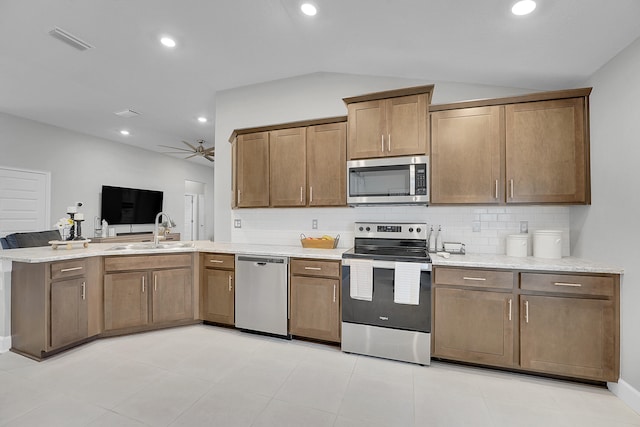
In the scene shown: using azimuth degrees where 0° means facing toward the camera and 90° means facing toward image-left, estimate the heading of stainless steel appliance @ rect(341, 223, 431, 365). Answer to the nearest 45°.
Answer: approximately 0°

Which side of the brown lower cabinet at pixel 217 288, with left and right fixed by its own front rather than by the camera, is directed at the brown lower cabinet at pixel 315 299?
left

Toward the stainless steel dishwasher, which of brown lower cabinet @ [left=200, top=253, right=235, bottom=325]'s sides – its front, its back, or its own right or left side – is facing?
left

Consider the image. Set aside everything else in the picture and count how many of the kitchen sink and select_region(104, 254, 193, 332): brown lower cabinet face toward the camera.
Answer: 2

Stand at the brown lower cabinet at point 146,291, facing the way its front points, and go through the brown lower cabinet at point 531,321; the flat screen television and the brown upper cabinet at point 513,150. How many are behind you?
1

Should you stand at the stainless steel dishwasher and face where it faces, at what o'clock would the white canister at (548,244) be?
The white canister is roughly at 8 o'clock from the stainless steel dishwasher.

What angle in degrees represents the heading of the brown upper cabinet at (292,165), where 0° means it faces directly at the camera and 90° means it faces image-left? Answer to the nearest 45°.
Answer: approximately 45°

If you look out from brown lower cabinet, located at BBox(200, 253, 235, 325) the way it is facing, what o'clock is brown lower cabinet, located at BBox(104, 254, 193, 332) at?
brown lower cabinet, located at BBox(104, 254, 193, 332) is roughly at 2 o'clock from brown lower cabinet, located at BBox(200, 253, 235, 325).

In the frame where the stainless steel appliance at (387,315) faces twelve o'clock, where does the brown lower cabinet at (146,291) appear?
The brown lower cabinet is roughly at 3 o'clock from the stainless steel appliance.

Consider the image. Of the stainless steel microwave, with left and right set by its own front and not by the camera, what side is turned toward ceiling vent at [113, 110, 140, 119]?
right

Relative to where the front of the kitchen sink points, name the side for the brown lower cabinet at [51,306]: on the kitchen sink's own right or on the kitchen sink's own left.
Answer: on the kitchen sink's own right
